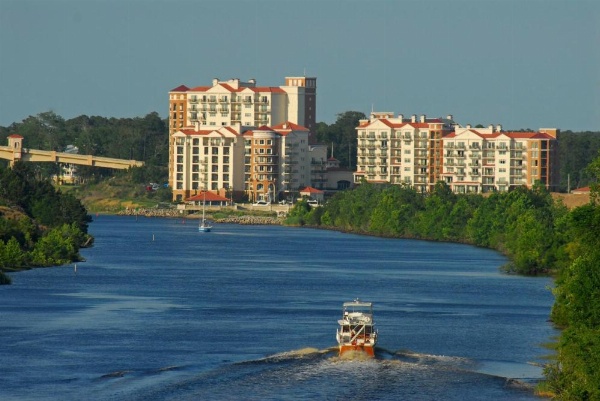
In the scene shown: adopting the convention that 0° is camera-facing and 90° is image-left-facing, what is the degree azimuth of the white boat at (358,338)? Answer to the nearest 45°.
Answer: approximately 180°
